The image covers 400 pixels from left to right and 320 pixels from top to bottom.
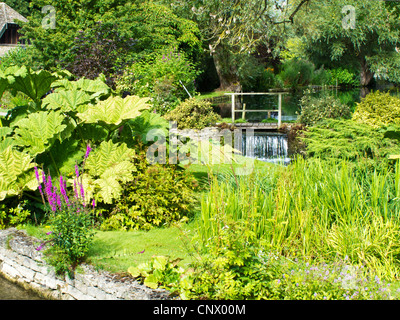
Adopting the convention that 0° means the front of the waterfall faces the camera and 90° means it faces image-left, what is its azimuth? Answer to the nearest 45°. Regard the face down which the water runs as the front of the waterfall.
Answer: approximately 0°

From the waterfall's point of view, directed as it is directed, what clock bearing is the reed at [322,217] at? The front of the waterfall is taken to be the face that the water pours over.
The reed is roughly at 12 o'clock from the waterfall.

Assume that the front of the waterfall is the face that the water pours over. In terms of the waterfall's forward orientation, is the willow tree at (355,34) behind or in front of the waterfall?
behind

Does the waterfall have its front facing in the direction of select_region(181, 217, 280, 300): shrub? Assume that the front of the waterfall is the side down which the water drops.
yes

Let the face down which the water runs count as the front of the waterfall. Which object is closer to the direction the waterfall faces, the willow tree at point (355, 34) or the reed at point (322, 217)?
the reed

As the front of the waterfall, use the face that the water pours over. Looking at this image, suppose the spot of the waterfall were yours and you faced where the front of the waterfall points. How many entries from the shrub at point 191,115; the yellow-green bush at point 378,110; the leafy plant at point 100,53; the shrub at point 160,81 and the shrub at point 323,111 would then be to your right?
3

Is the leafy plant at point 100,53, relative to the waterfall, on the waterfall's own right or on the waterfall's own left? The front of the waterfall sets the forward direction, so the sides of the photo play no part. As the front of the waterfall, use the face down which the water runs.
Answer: on the waterfall's own right

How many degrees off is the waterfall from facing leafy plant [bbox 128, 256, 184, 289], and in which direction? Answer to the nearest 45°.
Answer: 0° — it already faces it

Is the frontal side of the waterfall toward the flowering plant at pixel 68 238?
yes
